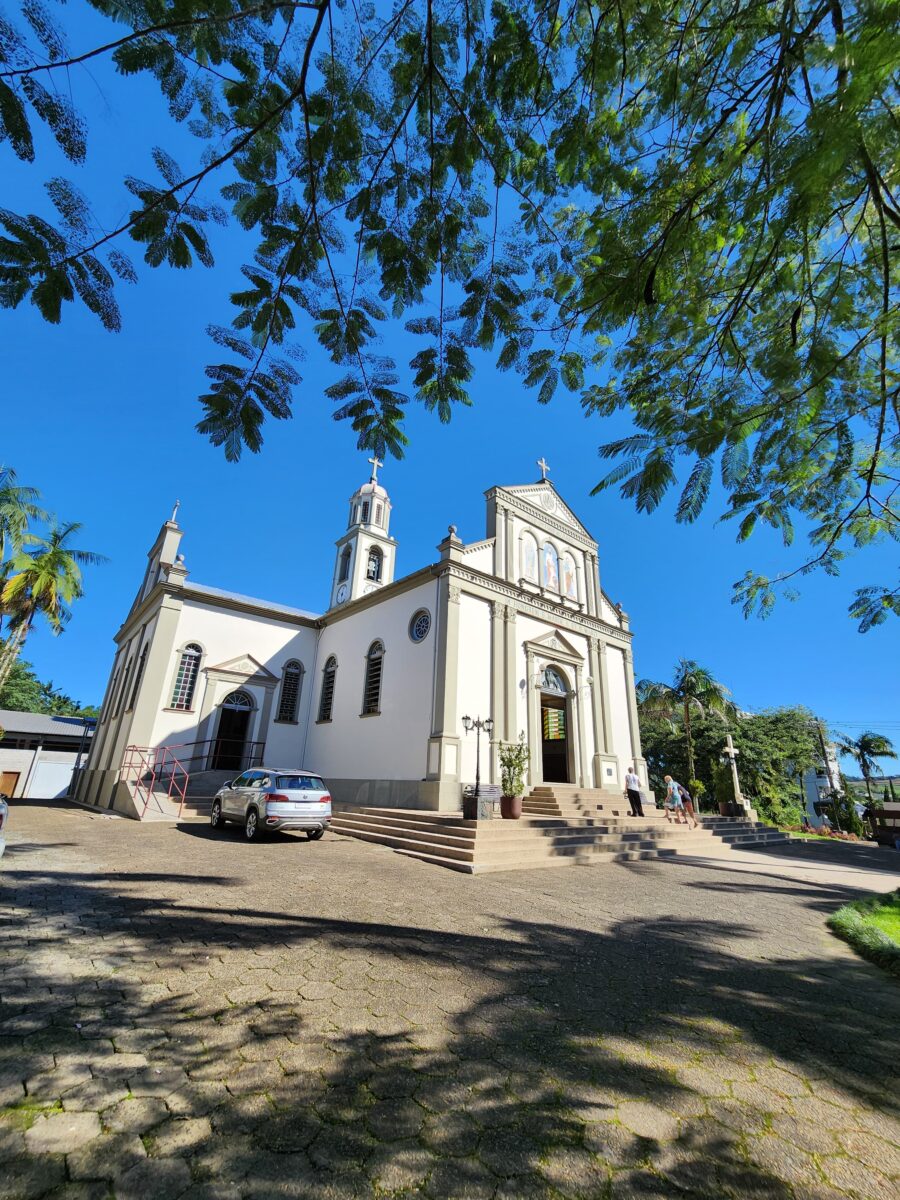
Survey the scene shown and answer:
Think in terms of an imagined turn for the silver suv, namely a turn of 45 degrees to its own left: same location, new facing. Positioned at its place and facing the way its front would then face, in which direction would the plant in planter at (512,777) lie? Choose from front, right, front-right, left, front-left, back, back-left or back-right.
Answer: back

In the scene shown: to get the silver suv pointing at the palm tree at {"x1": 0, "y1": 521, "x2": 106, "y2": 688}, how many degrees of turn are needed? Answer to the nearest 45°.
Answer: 0° — it already faces it

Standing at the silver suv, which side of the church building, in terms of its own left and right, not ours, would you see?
right

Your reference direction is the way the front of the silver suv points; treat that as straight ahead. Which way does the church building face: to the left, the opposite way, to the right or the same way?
the opposite way

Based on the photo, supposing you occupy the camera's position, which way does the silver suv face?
facing away from the viewer and to the left of the viewer

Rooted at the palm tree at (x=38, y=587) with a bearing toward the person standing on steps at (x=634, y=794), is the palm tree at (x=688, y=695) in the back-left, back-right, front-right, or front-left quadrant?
front-left

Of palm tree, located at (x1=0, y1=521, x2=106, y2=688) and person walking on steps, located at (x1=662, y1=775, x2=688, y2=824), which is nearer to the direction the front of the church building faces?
the person walking on steps

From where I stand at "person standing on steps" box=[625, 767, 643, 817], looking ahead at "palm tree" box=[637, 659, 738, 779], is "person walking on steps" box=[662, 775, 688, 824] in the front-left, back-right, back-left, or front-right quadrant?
front-right

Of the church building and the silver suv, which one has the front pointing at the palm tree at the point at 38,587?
the silver suv

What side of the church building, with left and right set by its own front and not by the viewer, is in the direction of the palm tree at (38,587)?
back

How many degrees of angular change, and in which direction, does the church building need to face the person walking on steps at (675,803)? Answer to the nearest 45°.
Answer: approximately 45° to its left

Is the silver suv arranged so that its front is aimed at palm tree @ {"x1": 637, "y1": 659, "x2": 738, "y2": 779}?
no

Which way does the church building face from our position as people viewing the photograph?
facing the viewer and to the right of the viewer

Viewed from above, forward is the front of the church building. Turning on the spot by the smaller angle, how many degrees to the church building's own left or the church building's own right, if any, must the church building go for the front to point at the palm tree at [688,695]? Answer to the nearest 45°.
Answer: approximately 90° to the church building's own left

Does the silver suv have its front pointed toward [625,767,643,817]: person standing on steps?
no
